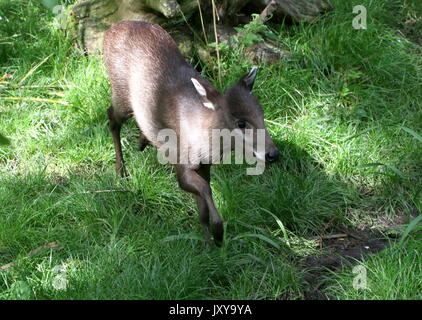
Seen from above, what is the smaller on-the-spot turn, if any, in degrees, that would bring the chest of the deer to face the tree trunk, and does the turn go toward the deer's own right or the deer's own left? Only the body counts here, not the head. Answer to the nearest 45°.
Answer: approximately 135° to the deer's own left

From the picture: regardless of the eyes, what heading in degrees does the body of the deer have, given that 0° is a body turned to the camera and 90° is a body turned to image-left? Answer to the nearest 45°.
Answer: approximately 315°
